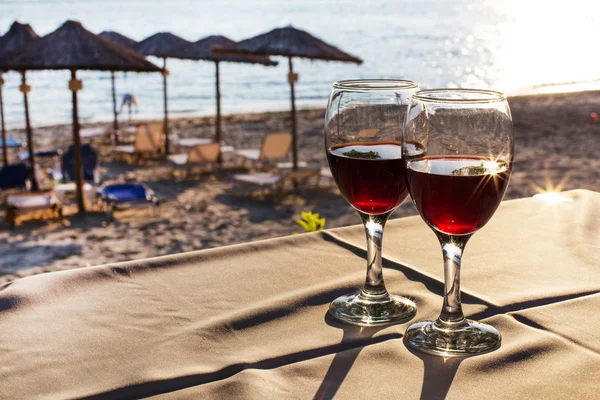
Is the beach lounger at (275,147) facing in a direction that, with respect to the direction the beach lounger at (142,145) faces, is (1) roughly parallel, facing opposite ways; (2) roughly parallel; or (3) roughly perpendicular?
roughly parallel

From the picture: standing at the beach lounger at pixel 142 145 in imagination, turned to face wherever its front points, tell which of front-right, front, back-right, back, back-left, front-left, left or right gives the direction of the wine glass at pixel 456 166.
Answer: back-left

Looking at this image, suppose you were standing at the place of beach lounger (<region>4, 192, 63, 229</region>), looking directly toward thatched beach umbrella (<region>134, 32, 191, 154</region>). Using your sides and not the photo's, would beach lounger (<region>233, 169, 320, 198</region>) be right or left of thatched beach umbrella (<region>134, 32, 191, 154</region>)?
right

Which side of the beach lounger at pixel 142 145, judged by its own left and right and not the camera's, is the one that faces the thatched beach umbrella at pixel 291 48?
back
